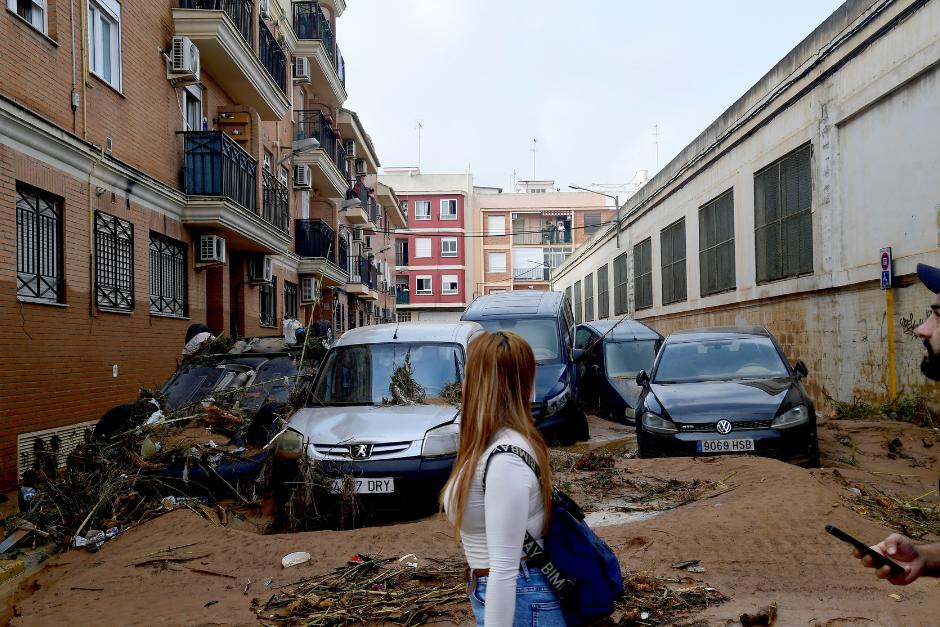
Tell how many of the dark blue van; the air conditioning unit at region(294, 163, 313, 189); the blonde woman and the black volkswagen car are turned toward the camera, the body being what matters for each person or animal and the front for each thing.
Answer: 2

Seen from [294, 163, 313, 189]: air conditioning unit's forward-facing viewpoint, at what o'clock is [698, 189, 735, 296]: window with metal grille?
The window with metal grille is roughly at 1 o'clock from the air conditioning unit.

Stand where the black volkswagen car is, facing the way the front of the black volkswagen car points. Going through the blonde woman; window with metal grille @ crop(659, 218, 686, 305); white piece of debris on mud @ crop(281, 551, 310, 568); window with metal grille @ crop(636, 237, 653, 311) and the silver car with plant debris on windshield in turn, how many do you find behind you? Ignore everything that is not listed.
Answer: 2

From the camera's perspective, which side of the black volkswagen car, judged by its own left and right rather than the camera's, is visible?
front

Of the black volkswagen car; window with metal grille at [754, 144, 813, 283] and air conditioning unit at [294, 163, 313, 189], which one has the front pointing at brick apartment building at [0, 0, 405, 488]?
the window with metal grille

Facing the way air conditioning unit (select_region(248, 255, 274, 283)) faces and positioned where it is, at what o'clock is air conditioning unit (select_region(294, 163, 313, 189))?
air conditioning unit (select_region(294, 163, 313, 189)) is roughly at 8 o'clock from air conditioning unit (select_region(248, 255, 274, 283)).

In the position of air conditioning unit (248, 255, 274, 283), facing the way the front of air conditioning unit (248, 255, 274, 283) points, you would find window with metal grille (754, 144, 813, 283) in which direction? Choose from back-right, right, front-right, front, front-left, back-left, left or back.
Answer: front

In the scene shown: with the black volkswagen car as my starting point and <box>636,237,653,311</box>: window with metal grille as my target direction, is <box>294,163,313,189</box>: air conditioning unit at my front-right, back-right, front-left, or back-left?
front-left

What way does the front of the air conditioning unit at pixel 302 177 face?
to the viewer's right

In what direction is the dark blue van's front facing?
toward the camera

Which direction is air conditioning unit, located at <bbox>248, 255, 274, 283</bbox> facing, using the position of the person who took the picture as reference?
facing the viewer and to the right of the viewer

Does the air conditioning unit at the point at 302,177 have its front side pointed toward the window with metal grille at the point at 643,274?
yes

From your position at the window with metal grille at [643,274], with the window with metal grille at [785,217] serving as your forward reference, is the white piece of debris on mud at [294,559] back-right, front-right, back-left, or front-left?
front-right
